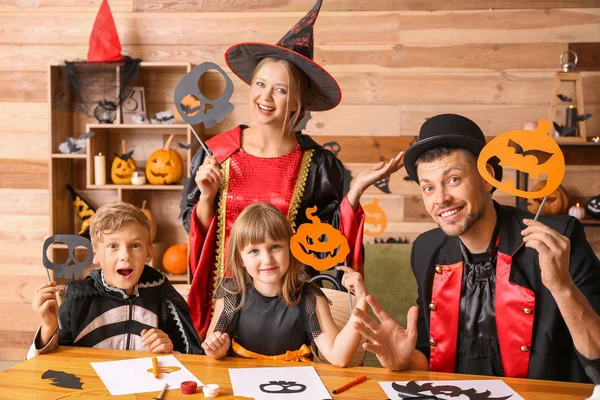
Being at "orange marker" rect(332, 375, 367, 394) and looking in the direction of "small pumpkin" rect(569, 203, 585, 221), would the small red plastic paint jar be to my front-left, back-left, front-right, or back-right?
back-left

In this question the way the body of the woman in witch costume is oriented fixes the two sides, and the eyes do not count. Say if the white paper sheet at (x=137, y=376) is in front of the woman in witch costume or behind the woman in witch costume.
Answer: in front

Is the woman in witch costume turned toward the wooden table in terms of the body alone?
yes

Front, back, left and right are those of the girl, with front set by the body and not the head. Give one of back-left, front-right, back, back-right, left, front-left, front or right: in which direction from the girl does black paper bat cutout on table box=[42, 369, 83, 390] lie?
front-right

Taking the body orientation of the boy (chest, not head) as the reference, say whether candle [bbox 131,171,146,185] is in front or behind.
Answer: behind

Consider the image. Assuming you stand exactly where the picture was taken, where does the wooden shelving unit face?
facing the viewer

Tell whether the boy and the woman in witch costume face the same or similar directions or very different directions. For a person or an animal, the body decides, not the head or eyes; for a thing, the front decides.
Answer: same or similar directions

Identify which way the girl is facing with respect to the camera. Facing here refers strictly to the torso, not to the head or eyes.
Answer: toward the camera

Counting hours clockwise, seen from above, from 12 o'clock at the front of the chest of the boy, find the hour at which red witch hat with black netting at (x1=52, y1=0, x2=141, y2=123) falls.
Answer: The red witch hat with black netting is roughly at 6 o'clock from the boy.
